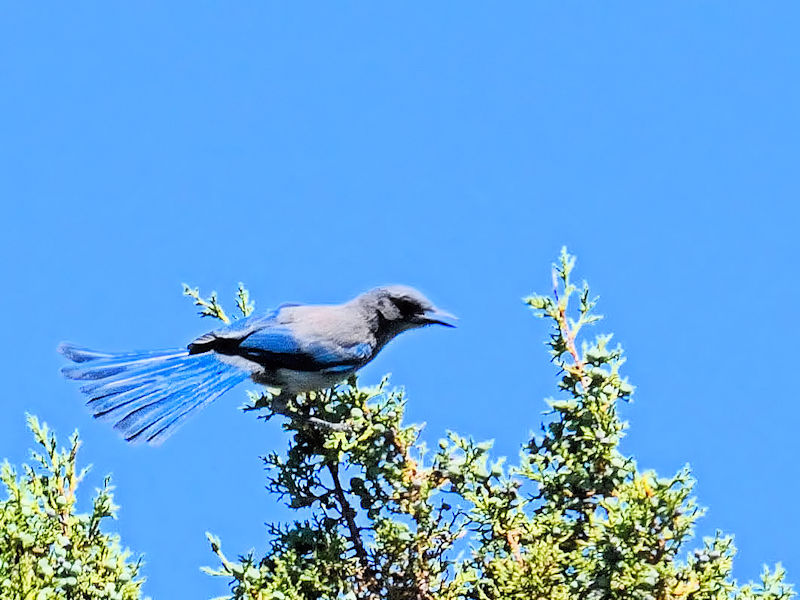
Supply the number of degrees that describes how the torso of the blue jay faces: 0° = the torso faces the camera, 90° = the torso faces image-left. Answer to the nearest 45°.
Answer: approximately 270°
